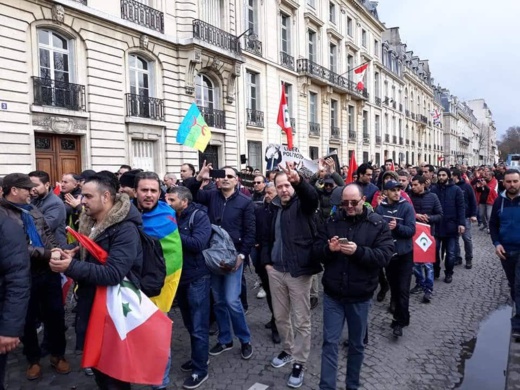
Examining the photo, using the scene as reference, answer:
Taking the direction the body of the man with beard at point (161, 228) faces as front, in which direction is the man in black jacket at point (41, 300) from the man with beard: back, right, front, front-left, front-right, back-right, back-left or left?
right

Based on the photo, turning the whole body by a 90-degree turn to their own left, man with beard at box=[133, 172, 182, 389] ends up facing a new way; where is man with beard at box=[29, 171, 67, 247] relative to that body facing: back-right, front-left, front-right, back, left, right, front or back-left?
back

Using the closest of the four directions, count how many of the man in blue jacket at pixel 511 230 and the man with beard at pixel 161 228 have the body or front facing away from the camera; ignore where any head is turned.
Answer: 0

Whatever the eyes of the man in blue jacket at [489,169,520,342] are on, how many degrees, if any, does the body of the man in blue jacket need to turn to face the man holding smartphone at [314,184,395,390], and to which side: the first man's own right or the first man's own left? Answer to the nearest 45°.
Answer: approximately 45° to the first man's own right

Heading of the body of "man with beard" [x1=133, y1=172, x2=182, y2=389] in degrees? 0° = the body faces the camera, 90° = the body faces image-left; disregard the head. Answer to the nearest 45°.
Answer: approximately 45°

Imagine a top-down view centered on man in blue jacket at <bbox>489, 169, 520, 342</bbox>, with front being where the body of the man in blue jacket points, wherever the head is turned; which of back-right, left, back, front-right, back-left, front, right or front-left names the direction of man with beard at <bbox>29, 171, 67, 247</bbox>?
front-right

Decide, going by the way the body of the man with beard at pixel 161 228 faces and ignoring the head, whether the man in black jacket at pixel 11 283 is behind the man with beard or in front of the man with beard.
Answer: in front

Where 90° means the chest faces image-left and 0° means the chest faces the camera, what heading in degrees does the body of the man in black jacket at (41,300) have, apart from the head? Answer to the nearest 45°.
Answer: approximately 315°

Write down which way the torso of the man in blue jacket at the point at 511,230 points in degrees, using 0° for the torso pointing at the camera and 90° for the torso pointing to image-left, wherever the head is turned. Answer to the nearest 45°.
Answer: approximately 0°

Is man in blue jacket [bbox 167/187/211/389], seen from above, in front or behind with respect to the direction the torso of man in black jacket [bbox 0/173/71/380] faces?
in front

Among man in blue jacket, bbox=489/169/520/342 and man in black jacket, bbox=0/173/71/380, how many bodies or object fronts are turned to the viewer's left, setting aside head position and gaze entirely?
0
